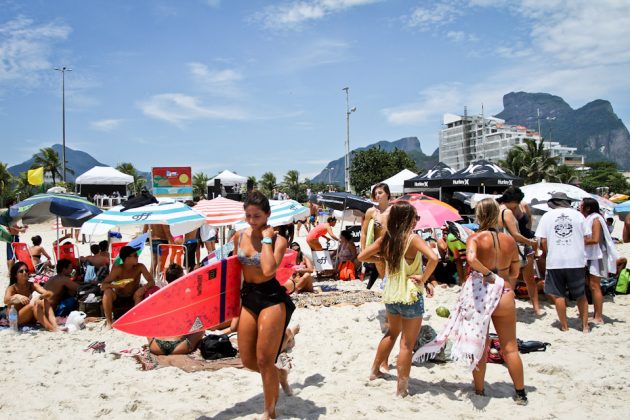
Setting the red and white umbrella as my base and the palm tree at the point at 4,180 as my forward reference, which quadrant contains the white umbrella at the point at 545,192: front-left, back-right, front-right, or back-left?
back-right

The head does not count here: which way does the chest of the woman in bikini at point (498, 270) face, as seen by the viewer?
away from the camera

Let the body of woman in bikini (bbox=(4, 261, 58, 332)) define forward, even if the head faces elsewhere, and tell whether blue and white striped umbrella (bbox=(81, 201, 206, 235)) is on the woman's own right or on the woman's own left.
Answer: on the woman's own left

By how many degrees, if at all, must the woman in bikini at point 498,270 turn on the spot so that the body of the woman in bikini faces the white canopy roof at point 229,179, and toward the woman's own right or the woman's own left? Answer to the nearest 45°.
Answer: approximately 45° to the woman's own left

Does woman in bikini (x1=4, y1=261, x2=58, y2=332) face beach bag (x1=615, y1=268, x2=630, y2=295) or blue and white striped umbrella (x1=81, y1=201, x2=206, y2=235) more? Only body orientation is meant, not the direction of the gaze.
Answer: the beach bag

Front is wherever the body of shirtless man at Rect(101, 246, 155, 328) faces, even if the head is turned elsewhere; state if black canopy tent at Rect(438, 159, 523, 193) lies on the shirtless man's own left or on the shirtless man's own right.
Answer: on the shirtless man's own left

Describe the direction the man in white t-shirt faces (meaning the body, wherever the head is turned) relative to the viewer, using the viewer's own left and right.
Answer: facing away from the viewer

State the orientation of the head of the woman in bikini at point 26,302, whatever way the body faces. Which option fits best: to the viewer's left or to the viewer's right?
to the viewer's right

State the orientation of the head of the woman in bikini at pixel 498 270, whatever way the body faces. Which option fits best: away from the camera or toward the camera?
away from the camera
